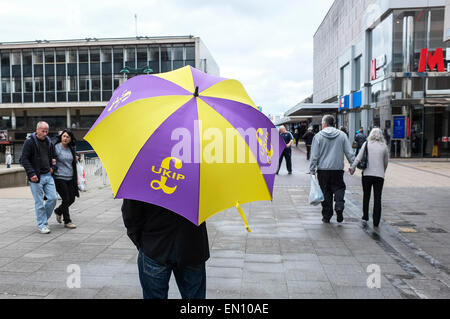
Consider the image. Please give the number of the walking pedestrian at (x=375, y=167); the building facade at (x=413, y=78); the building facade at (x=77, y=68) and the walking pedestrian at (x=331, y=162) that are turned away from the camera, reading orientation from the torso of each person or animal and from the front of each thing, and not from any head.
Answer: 2

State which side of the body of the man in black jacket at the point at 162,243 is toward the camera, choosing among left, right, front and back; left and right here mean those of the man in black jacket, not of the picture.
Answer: back

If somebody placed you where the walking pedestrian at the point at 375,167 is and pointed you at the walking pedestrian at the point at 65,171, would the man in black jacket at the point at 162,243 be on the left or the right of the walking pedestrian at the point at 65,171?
left

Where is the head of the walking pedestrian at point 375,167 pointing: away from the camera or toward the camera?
away from the camera

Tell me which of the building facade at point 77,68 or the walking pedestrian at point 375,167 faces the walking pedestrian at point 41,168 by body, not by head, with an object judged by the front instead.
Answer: the building facade

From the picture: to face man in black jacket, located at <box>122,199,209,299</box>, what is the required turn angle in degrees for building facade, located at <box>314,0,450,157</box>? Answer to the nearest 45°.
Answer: approximately 45° to its left

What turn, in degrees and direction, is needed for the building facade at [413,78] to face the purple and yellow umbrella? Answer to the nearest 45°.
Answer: approximately 45° to its left

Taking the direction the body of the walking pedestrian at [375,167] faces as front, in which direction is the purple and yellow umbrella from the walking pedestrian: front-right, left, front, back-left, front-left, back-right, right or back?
back

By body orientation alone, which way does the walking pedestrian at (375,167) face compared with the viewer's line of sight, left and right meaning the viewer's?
facing away from the viewer

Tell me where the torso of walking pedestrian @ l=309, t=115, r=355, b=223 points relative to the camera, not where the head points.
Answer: away from the camera
